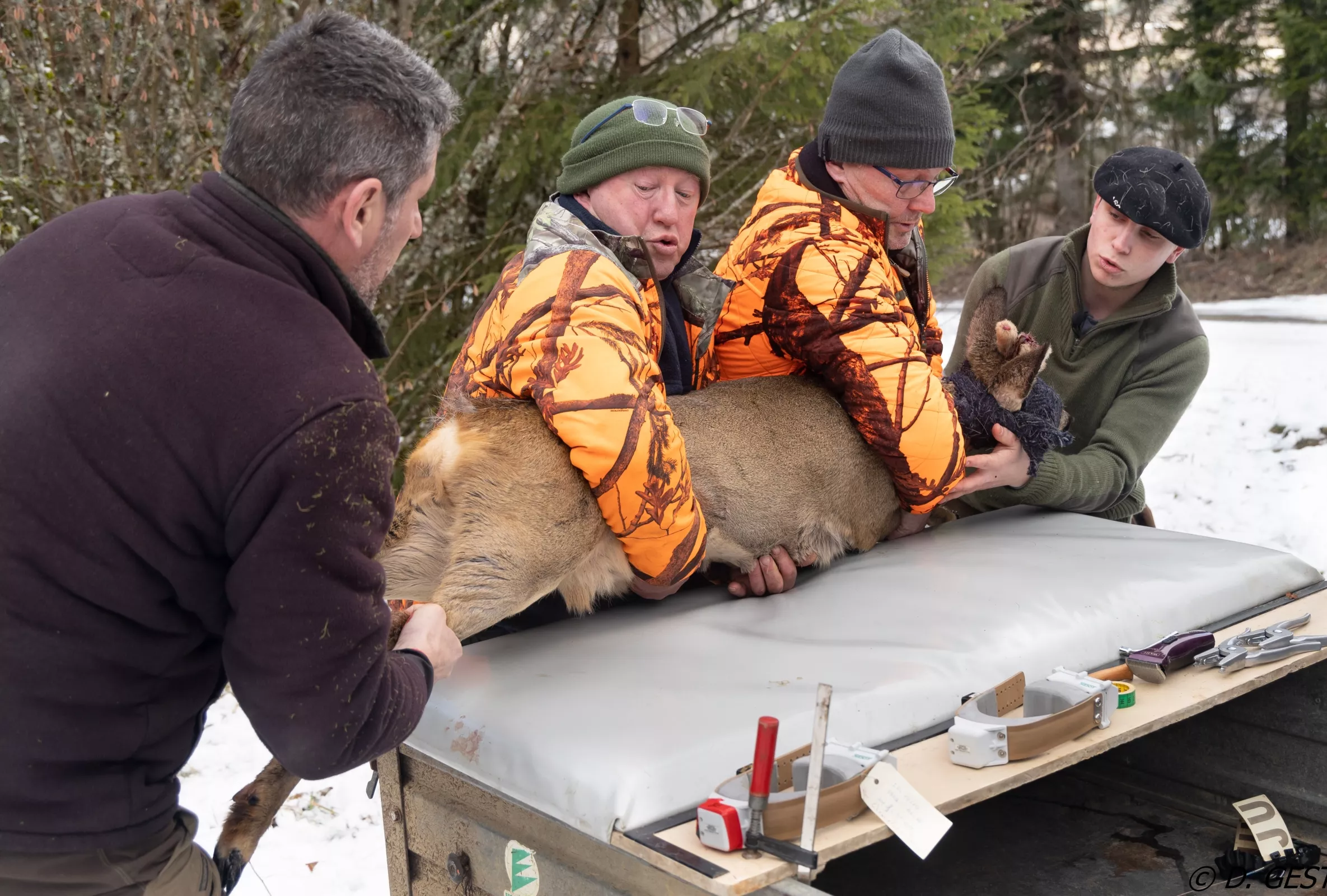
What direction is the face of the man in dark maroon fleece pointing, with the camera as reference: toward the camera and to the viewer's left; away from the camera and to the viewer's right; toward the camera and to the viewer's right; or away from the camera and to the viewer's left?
away from the camera and to the viewer's right

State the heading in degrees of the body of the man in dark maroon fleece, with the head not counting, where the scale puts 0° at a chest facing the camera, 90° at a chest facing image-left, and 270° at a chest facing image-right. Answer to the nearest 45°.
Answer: approximately 225°

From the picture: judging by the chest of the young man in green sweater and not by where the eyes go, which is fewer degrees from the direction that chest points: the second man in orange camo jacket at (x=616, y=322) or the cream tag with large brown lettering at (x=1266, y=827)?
the second man in orange camo jacket

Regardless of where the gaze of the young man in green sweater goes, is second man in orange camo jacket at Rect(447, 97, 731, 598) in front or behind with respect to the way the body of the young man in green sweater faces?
in front

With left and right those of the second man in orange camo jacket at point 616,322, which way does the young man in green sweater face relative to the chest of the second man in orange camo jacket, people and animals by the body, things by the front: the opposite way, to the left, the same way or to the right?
to the right

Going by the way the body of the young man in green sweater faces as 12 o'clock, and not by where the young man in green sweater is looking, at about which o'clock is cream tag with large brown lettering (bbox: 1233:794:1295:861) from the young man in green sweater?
The cream tag with large brown lettering is roughly at 10 o'clock from the young man in green sweater.

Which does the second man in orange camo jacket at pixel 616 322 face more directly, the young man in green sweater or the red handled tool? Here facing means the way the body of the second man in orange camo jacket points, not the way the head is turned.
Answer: the red handled tool

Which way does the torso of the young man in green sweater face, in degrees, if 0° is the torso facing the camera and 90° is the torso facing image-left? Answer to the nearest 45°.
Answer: approximately 45°

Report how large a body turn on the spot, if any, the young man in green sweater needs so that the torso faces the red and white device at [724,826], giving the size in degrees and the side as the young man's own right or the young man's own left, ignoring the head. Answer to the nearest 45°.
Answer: approximately 45° to the young man's own left

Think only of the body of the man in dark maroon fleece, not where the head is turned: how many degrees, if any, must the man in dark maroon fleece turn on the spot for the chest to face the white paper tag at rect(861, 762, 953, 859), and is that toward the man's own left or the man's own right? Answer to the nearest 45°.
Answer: approximately 45° to the man's own right
